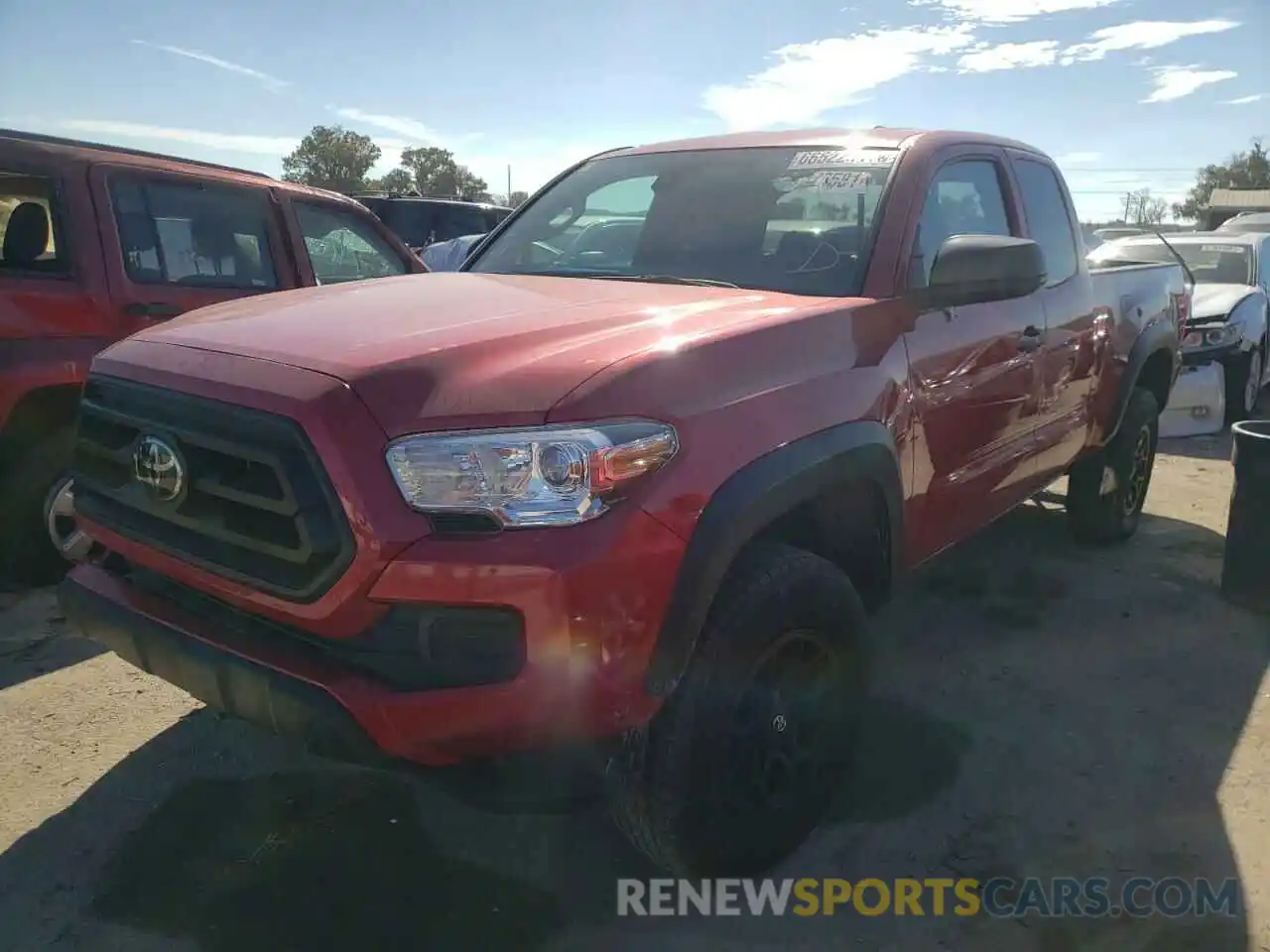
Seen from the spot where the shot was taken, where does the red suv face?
facing away from the viewer and to the right of the viewer

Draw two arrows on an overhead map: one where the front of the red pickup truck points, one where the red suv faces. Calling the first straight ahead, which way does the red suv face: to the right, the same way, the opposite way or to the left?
the opposite way

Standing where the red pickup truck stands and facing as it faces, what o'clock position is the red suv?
The red suv is roughly at 3 o'clock from the red pickup truck.

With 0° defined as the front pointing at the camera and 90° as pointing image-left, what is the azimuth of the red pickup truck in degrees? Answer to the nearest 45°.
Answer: approximately 45°

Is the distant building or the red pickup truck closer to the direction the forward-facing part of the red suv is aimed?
the distant building

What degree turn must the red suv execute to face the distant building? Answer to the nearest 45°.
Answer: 0° — it already faces it

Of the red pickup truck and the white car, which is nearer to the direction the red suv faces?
the white car

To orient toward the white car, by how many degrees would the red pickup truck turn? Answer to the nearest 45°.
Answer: approximately 180°

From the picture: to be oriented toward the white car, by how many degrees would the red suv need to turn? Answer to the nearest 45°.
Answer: approximately 45° to its right

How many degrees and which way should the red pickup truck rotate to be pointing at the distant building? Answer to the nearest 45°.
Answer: approximately 180°

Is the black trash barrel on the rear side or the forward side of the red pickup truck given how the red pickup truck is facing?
on the rear side
